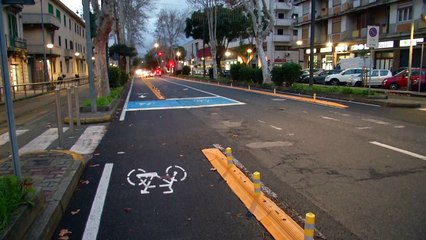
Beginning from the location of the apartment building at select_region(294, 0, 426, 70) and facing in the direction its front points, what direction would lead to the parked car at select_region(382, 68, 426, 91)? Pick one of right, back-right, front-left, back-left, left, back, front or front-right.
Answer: front-left

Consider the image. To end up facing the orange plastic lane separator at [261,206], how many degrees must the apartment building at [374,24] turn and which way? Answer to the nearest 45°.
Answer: approximately 45° to its left

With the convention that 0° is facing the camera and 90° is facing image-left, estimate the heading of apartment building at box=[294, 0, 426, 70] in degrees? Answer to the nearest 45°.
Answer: approximately 45°

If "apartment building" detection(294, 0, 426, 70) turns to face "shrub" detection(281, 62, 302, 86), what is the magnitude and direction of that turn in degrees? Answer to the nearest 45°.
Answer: approximately 45° to its left

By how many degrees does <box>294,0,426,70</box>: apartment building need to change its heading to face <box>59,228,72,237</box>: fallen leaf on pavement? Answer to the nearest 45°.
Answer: approximately 45° to its left

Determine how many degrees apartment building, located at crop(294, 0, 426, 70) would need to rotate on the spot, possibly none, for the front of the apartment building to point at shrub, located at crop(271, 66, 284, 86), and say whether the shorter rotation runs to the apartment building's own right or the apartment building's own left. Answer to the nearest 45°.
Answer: approximately 45° to the apartment building's own left

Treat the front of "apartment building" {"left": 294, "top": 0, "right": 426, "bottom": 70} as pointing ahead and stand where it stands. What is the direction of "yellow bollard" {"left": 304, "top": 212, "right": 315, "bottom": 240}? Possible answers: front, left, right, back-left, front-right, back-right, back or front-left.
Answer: front-left

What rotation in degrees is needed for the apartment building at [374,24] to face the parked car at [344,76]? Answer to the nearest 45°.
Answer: approximately 45° to its left

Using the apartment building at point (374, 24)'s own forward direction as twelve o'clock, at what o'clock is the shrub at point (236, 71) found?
The shrub is roughly at 12 o'clock from the apartment building.
